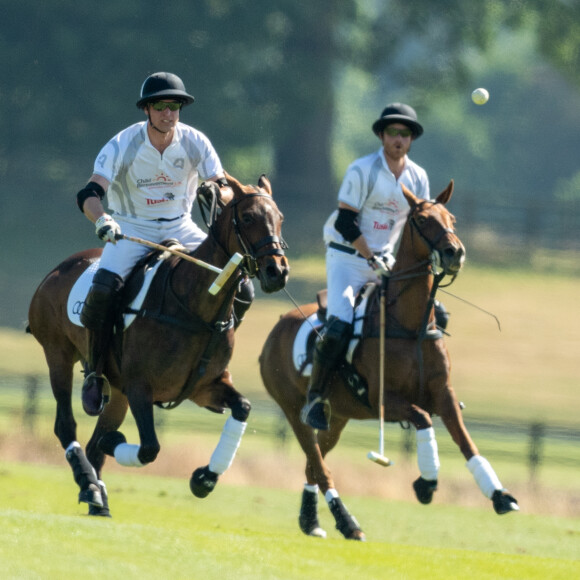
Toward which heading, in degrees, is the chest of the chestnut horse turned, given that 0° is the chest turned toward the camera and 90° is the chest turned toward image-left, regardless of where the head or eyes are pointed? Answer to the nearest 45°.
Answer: approximately 315°

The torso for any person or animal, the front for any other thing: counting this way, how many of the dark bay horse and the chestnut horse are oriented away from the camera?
0

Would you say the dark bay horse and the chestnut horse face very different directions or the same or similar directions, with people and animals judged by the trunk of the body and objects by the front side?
same or similar directions

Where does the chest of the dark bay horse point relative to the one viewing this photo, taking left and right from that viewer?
facing the viewer and to the right of the viewer

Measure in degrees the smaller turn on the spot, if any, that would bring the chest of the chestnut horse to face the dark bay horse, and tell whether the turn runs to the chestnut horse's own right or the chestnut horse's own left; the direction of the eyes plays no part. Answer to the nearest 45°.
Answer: approximately 90° to the chestnut horse's own right
